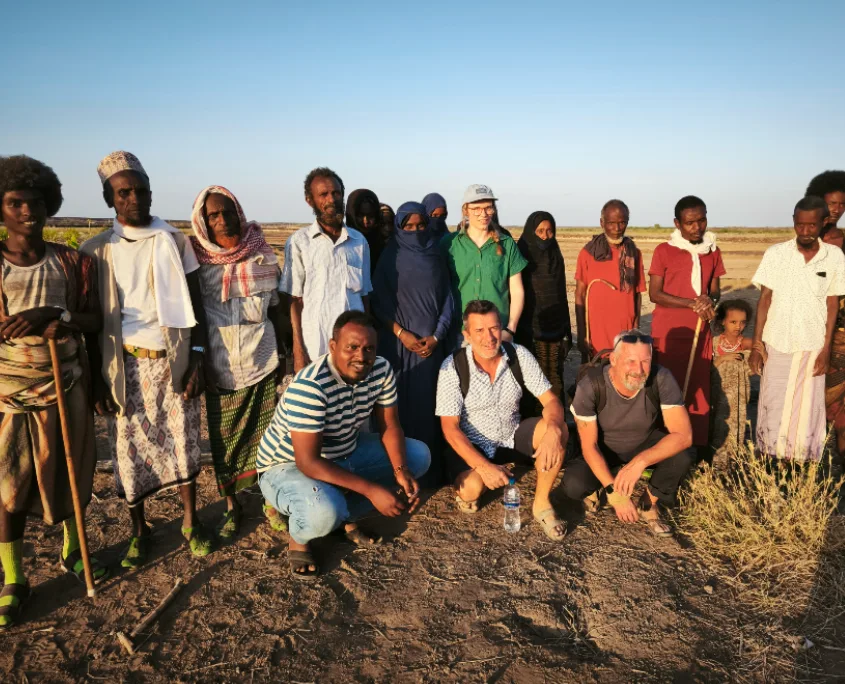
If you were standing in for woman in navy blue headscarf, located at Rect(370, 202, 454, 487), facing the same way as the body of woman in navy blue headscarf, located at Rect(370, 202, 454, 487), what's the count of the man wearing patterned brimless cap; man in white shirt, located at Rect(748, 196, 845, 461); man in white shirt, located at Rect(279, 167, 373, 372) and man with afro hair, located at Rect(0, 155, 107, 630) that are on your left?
1

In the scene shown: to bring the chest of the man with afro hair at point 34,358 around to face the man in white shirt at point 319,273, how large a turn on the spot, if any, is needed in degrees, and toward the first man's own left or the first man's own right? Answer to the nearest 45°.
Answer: approximately 90° to the first man's own left

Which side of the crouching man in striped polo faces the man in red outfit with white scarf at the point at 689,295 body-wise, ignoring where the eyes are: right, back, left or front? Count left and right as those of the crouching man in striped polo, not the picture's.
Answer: left

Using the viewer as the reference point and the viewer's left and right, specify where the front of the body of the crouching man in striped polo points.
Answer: facing the viewer and to the right of the viewer

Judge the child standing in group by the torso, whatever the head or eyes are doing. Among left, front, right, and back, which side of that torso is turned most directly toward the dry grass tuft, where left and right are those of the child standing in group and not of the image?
front

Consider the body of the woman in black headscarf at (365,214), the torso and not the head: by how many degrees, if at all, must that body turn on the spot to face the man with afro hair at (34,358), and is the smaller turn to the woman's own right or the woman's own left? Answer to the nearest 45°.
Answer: approximately 45° to the woman's own right

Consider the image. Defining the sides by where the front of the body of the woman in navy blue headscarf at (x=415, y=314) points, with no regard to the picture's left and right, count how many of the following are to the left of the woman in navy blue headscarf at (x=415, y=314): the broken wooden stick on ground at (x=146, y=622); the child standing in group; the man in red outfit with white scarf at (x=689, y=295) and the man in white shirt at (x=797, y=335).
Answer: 3

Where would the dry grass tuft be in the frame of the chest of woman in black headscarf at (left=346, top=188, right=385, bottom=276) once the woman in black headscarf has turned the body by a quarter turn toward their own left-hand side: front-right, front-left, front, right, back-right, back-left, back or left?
front-right

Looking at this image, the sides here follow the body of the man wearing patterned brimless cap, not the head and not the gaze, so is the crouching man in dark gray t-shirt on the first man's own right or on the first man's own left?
on the first man's own left
